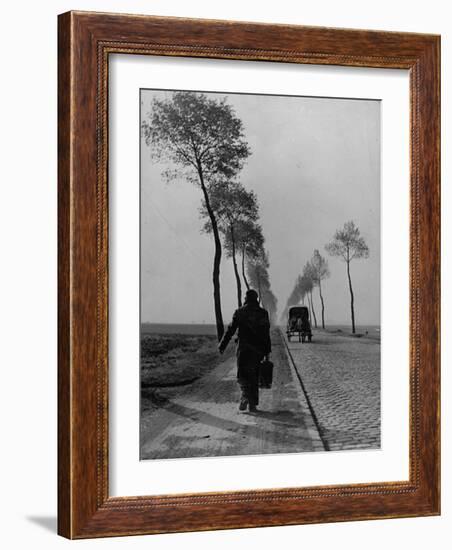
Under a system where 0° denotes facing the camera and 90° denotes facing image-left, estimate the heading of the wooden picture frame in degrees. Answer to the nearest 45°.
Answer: approximately 315°
